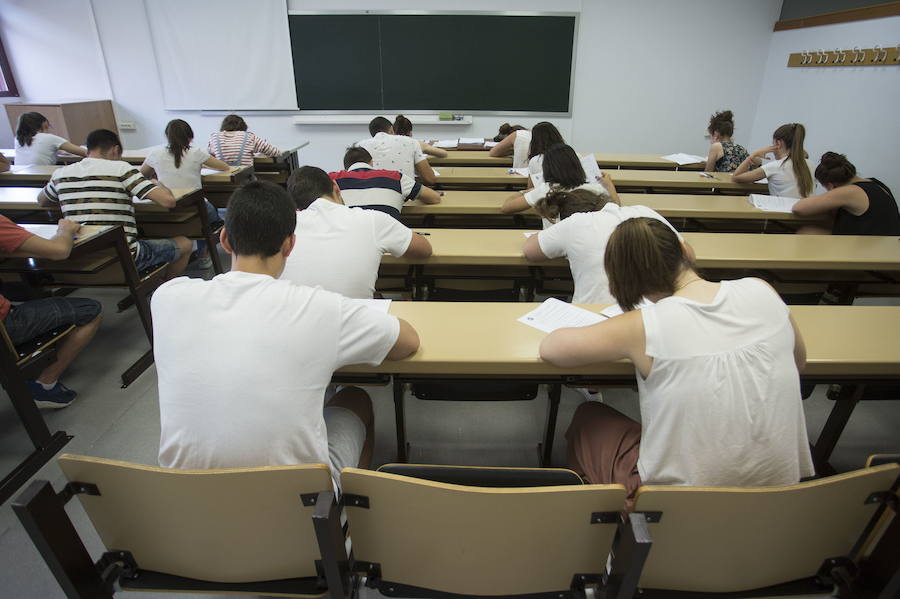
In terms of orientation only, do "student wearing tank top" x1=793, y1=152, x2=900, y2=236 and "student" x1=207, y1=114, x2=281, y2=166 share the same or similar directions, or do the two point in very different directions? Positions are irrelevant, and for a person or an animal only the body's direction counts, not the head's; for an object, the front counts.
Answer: same or similar directions

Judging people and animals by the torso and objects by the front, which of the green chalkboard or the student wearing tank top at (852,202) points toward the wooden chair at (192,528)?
the green chalkboard

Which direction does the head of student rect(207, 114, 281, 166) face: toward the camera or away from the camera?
away from the camera

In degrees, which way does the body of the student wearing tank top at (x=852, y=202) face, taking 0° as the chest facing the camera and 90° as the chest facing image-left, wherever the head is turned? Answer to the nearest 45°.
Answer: approximately 135°

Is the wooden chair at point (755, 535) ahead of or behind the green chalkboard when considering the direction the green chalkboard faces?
ahead

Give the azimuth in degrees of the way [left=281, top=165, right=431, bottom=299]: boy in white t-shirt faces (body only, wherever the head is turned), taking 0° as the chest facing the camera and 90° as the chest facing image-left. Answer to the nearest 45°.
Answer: approximately 225°

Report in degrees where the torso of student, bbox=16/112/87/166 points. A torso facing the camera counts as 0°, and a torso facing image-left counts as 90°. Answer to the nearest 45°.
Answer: approximately 225°

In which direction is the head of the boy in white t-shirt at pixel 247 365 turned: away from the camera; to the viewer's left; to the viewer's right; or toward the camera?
away from the camera

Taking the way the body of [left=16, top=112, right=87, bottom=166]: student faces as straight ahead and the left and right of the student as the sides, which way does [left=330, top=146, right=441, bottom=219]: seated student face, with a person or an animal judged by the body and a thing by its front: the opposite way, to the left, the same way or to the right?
the same way

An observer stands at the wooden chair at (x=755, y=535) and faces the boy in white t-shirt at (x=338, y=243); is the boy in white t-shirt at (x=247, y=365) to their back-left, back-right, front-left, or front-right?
front-left

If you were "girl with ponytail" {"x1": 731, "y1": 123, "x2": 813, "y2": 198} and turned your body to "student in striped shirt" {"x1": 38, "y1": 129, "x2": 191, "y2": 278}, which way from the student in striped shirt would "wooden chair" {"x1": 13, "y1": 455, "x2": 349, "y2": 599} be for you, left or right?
left

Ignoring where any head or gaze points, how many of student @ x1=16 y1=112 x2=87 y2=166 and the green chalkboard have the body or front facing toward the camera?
1

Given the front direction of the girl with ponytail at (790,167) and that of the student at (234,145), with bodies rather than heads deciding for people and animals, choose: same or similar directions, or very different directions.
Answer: same or similar directions

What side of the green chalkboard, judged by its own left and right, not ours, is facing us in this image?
front

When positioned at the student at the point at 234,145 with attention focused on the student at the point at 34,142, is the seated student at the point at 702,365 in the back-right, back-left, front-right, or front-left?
back-left

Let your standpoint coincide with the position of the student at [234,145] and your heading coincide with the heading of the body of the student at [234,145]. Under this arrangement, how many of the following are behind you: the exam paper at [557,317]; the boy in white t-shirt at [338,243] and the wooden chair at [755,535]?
3

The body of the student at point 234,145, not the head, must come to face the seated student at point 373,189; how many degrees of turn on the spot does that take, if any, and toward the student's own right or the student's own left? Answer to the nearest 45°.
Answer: approximately 180°

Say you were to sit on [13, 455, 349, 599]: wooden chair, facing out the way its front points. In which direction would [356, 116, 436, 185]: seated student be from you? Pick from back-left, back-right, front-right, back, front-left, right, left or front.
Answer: front-right

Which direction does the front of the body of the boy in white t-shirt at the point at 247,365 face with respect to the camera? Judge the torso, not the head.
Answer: away from the camera

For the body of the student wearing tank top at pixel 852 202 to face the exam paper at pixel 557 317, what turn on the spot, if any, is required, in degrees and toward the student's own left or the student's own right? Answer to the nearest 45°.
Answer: approximately 135° to the student's own left

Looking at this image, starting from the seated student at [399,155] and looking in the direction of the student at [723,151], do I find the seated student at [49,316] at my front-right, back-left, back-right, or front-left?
back-right

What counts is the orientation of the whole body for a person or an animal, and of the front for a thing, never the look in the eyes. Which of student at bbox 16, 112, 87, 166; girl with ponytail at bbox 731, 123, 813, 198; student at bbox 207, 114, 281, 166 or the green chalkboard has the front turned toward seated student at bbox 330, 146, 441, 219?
the green chalkboard
